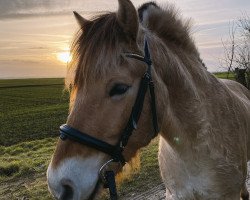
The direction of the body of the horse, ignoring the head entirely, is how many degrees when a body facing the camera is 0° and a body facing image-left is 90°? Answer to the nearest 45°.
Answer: approximately 45°
